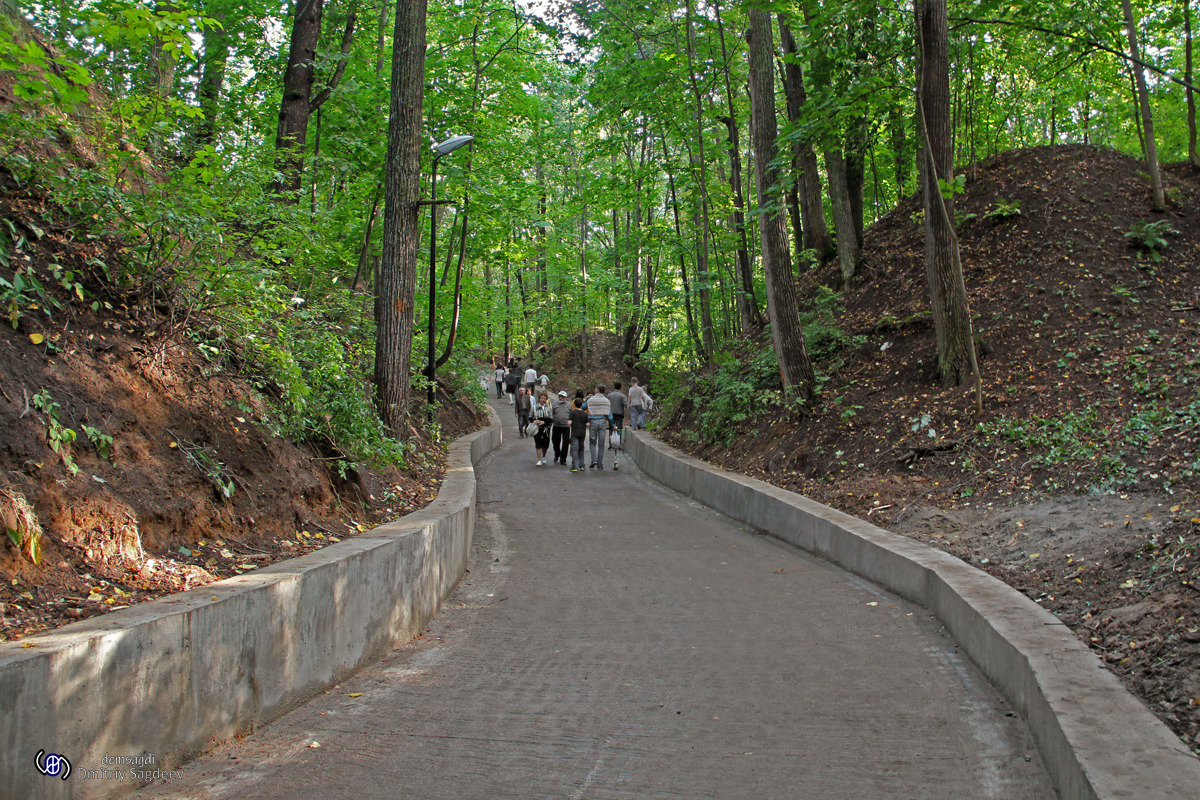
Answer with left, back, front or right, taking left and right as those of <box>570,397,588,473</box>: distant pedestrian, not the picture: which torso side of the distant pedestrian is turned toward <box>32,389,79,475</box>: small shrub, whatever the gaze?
back

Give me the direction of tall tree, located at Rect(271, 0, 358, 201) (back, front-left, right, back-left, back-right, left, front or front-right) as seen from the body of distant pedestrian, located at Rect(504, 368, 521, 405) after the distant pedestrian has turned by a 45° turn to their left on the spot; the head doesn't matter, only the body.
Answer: back-left

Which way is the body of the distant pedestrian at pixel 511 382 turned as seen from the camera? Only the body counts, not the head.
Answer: away from the camera

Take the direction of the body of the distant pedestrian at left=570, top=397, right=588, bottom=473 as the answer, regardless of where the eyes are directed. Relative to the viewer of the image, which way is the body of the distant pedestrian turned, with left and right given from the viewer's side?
facing away from the viewer

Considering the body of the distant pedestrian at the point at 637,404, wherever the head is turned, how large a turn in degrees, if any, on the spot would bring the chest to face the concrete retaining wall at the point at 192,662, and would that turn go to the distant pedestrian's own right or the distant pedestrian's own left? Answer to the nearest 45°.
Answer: approximately 180°

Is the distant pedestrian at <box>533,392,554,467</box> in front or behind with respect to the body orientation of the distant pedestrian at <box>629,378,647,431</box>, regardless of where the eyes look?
behind

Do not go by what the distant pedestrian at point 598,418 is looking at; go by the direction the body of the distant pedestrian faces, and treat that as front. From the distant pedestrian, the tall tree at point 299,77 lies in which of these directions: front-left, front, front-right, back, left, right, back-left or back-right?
back-left

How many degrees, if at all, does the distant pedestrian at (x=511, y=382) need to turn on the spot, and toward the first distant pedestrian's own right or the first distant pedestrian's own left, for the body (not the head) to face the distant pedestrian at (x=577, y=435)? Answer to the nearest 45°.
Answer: approximately 180°
